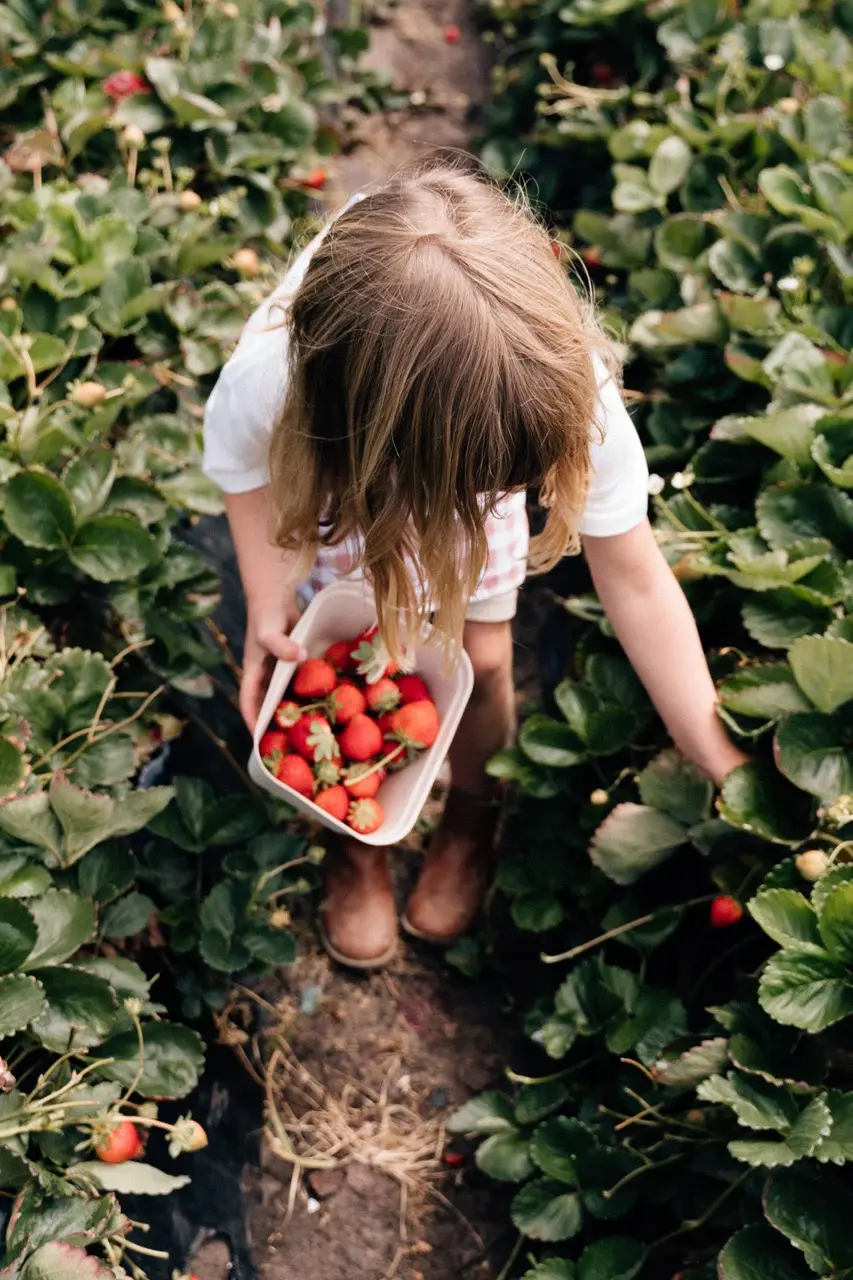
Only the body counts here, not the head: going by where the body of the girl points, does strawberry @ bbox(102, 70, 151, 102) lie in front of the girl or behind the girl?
behind

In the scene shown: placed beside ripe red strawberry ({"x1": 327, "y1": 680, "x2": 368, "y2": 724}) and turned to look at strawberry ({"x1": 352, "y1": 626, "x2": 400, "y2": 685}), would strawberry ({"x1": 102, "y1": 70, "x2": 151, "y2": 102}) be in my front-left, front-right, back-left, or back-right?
front-left

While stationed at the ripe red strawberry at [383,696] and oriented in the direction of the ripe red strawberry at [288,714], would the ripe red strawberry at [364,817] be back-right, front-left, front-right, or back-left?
front-left

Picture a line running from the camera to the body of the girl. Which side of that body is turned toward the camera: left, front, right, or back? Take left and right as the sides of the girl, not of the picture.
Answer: front
